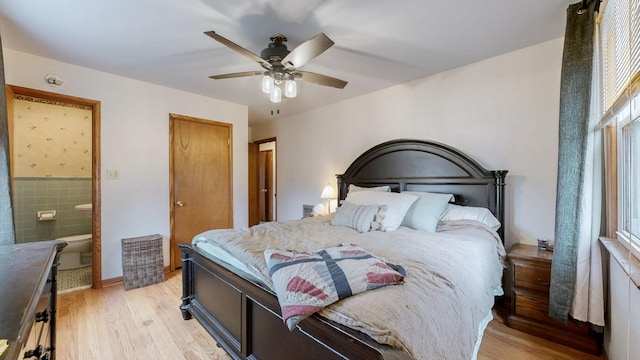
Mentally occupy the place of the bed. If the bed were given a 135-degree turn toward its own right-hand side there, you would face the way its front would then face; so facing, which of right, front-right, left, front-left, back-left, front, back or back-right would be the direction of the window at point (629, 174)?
right

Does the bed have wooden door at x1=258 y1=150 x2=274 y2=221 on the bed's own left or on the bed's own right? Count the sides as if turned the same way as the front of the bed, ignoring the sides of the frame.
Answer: on the bed's own right

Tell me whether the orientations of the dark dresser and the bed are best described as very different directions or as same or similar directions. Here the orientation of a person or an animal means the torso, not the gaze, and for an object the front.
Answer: very different directions

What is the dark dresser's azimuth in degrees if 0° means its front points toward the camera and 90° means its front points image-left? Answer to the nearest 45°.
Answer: approximately 270°

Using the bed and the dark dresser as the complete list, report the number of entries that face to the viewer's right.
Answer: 1

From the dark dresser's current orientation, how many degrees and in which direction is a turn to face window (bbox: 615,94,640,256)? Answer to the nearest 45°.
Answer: approximately 45° to its right

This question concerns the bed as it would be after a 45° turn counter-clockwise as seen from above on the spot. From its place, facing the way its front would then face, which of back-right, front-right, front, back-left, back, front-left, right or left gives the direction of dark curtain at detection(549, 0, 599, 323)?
left

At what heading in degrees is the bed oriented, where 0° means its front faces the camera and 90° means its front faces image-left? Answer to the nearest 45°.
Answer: approximately 45°

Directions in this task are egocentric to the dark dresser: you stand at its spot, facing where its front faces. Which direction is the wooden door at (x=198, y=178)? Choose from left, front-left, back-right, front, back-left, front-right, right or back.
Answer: front-left

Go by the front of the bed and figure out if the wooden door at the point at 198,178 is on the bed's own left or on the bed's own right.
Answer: on the bed's own right
